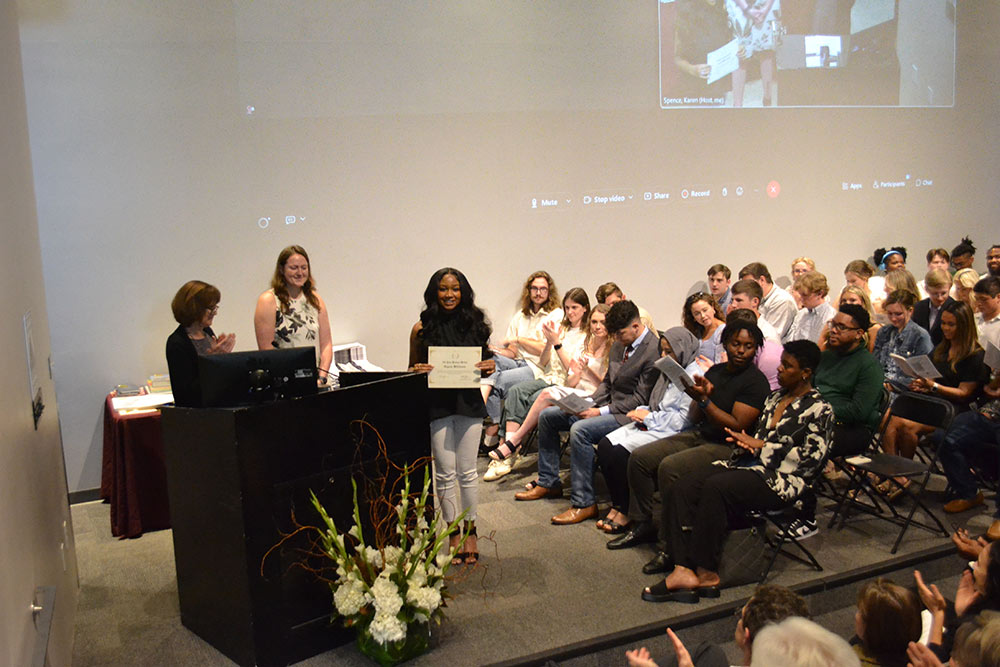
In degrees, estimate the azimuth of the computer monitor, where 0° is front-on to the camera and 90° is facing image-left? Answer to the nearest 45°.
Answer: approximately 180°

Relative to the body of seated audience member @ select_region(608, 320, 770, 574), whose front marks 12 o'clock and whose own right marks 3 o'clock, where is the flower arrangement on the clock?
The flower arrangement is roughly at 12 o'clock from the seated audience member.

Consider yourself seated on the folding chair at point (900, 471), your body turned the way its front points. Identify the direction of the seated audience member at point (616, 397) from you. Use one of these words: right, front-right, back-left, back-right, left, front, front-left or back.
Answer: front-right

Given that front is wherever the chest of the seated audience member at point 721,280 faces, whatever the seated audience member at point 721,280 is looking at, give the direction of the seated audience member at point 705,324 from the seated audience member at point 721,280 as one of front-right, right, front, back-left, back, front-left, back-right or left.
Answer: front-left

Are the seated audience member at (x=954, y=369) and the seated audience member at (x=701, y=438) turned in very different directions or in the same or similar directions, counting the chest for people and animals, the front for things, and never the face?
same or similar directions

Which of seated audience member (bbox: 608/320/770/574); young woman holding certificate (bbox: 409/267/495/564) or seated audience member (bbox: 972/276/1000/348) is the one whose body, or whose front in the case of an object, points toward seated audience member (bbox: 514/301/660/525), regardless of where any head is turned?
seated audience member (bbox: 972/276/1000/348)

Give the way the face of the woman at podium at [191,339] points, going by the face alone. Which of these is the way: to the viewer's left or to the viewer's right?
to the viewer's right

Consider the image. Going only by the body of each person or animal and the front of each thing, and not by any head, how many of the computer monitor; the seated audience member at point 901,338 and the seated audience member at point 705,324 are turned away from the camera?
1

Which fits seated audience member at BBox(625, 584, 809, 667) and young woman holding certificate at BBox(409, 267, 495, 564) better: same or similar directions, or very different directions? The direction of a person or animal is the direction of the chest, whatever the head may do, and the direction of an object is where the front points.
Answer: very different directions

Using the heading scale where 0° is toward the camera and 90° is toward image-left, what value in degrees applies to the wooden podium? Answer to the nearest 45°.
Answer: approximately 315°

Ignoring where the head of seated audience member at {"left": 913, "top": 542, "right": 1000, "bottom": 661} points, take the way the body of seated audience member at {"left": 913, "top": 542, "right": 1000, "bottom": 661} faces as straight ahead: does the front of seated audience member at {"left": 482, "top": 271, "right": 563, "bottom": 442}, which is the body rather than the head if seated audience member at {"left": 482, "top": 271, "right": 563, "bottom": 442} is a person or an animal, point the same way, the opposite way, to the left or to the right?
to the left

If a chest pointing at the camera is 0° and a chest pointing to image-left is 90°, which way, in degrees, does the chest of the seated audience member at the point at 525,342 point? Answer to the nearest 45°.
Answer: approximately 45°

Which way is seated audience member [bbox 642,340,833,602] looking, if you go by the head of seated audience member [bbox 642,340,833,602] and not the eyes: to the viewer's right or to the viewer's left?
to the viewer's left

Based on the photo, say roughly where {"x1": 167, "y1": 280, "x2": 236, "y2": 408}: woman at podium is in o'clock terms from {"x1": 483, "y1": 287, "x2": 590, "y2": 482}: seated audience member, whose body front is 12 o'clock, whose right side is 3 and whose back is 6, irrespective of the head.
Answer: The woman at podium is roughly at 12 o'clock from the seated audience member.

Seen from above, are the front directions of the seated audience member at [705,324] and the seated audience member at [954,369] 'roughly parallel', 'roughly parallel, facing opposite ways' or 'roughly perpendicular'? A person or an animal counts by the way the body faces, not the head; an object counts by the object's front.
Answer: roughly parallel

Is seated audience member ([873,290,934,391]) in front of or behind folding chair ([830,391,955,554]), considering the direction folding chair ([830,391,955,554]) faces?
behind

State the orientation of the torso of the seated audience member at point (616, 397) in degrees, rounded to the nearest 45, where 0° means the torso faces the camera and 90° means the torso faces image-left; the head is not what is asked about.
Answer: approximately 45°
